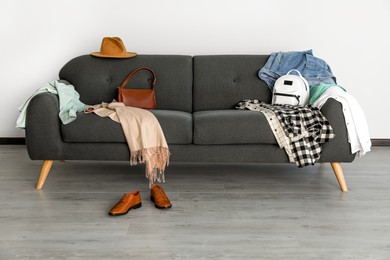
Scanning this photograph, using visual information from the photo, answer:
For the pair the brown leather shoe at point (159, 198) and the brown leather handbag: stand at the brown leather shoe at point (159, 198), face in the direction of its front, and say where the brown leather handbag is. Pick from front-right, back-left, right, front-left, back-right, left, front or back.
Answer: back-left

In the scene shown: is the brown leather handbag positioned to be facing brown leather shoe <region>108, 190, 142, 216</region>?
yes

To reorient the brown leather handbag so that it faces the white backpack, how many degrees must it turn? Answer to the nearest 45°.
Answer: approximately 90° to its left

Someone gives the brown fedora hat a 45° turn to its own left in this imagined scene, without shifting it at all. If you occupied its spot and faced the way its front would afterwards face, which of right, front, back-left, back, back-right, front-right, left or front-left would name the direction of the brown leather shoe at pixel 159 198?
right

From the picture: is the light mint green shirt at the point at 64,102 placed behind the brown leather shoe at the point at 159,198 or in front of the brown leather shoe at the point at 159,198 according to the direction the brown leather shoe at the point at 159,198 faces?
behind

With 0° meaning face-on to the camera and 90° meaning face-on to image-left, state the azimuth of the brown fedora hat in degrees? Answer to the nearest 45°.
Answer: approximately 315°

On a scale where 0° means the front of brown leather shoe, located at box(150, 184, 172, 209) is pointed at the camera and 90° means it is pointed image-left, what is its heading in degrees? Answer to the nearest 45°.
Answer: approximately 315°

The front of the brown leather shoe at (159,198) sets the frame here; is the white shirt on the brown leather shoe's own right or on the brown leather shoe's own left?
on the brown leather shoe's own left
